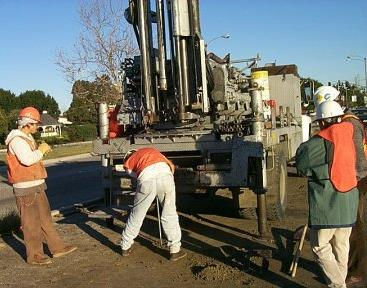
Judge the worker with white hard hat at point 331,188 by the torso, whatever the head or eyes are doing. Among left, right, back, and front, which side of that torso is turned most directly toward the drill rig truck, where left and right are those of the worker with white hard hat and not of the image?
front

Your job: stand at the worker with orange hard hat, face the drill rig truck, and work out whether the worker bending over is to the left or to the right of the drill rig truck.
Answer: right

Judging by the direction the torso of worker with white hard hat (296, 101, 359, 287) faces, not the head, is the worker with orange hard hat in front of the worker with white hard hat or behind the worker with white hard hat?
in front

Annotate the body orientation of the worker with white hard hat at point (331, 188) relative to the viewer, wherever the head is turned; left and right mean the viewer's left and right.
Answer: facing away from the viewer and to the left of the viewer

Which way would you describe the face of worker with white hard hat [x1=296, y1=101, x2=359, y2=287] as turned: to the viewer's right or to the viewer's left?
to the viewer's left

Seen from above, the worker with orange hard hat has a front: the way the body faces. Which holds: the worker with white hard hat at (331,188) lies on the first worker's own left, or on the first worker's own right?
on the first worker's own right

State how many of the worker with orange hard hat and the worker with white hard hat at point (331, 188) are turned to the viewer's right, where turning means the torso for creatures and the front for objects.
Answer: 1

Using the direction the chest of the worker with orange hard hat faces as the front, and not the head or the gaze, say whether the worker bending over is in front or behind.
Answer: in front

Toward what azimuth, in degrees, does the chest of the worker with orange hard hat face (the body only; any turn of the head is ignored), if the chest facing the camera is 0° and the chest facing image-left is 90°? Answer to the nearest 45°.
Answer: approximately 270°

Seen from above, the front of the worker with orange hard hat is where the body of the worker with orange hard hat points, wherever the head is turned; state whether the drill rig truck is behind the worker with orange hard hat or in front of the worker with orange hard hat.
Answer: in front

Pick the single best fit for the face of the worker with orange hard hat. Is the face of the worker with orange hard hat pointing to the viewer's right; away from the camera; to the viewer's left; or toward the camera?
to the viewer's right

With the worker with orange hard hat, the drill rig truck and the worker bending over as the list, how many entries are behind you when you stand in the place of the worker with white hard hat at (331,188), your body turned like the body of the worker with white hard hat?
0

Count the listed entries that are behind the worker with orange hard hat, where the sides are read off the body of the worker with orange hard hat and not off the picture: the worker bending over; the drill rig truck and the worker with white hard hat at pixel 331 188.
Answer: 0
